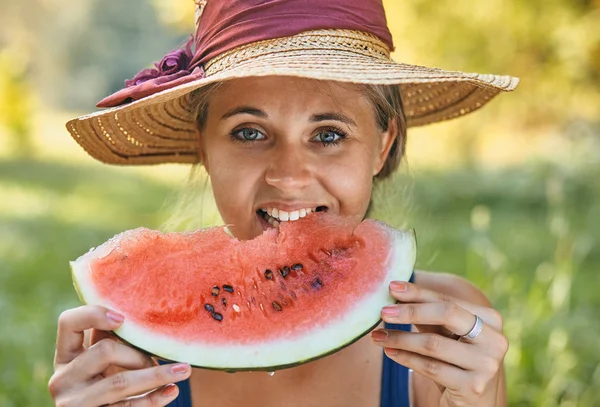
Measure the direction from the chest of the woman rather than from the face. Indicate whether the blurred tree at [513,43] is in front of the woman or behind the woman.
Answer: behind

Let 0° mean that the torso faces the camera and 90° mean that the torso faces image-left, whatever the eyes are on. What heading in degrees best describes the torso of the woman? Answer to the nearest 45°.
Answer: approximately 0°
